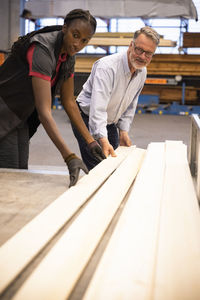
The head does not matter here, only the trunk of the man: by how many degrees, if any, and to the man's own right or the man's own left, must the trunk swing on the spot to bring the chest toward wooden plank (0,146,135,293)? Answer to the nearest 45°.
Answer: approximately 45° to the man's own right

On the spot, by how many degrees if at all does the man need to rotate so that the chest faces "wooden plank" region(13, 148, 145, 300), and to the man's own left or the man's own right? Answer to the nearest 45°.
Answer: approximately 45° to the man's own right

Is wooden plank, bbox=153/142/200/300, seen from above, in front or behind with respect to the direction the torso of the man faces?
in front
